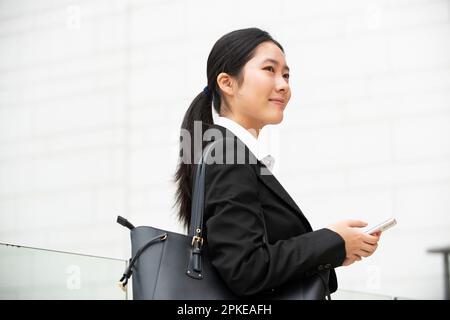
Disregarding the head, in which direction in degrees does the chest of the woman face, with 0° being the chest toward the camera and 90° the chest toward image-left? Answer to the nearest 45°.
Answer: approximately 270°
